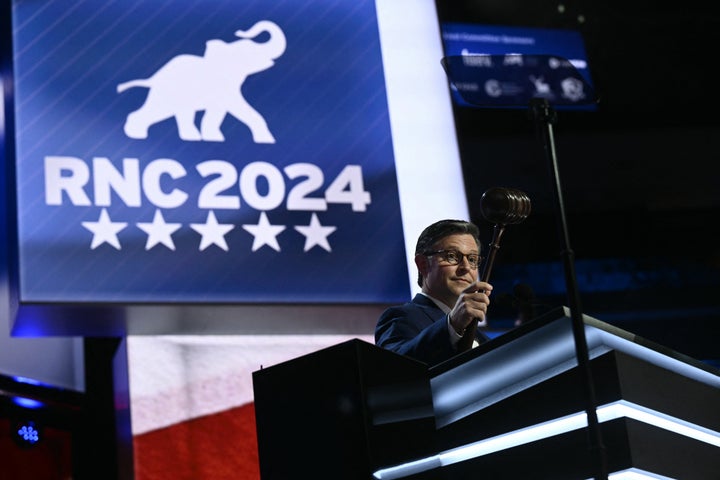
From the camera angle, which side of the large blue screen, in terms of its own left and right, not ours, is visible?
front

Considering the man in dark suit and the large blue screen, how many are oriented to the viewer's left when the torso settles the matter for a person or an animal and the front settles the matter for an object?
0

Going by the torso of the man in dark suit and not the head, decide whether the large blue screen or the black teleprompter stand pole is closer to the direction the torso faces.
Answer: the black teleprompter stand pole

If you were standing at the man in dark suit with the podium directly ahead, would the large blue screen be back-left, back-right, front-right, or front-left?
back-right

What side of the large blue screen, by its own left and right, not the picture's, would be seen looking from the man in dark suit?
front

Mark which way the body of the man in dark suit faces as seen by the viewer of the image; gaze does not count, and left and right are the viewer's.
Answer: facing the viewer and to the right of the viewer

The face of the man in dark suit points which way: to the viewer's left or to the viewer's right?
to the viewer's right

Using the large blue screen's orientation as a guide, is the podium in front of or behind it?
in front

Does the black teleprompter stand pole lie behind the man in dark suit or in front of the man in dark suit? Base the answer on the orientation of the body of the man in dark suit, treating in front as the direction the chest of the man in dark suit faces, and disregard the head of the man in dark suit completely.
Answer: in front
